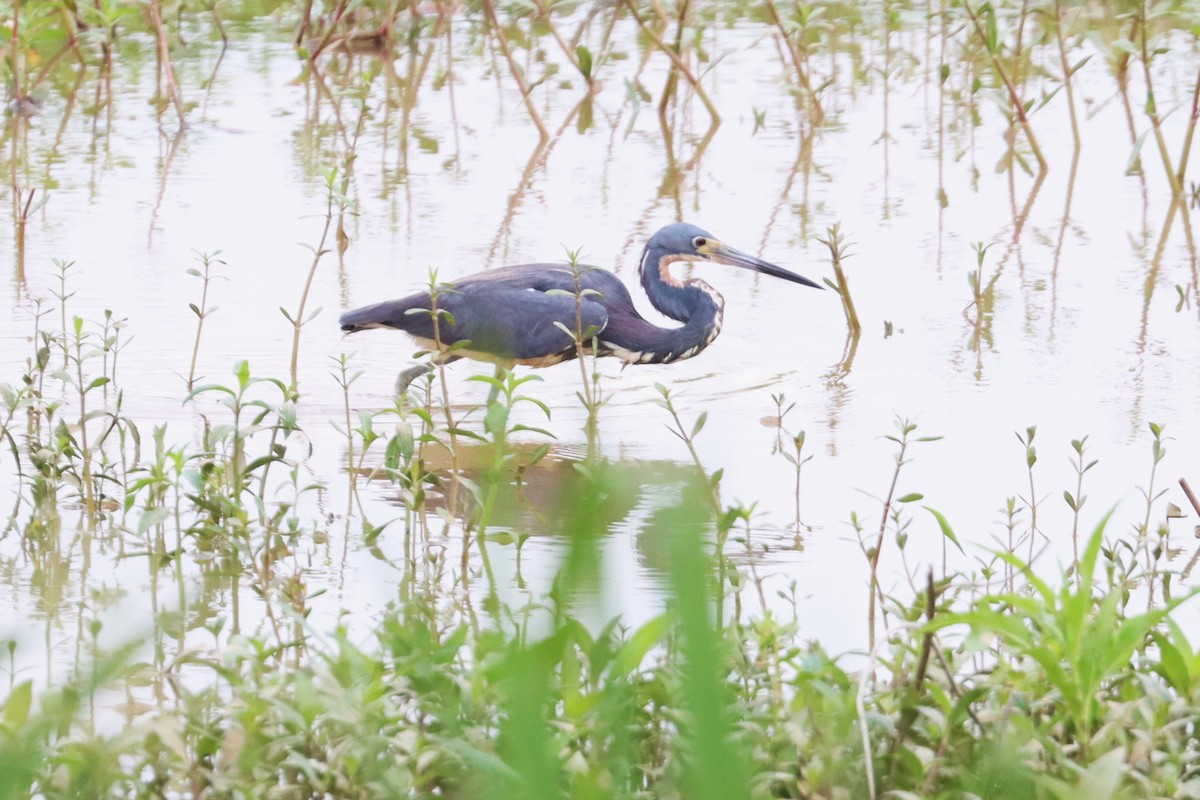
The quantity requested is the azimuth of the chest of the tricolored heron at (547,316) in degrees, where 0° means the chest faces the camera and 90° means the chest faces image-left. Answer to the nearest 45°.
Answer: approximately 270°

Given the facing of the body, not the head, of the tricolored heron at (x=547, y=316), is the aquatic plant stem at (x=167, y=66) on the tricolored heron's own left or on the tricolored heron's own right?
on the tricolored heron's own left

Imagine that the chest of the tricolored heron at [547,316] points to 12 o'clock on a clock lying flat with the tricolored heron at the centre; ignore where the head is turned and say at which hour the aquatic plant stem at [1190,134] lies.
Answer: The aquatic plant stem is roughly at 11 o'clock from the tricolored heron.

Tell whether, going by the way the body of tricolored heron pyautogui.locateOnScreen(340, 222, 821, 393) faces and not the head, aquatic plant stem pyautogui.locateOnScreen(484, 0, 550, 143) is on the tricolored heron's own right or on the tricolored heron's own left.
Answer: on the tricolored heron's own left

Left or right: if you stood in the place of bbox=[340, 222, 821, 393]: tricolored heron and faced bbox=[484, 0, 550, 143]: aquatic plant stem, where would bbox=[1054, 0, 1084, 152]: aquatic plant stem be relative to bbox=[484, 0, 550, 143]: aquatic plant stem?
right

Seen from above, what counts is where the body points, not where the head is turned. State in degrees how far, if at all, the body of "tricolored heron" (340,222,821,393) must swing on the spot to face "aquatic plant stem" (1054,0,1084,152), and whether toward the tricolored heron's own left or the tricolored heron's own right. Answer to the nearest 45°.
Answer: approximately 45° to the tricolored heron's own left

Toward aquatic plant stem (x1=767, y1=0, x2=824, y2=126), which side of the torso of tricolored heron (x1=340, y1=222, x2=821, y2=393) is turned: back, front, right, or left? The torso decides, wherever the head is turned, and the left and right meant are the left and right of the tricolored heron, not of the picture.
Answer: left
